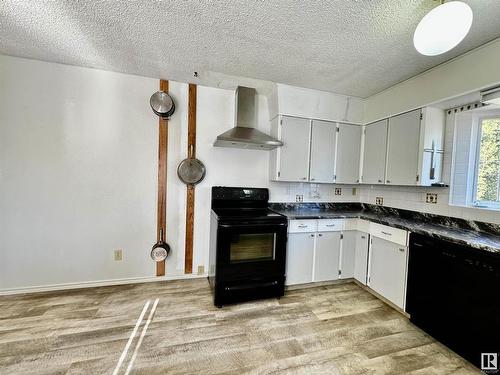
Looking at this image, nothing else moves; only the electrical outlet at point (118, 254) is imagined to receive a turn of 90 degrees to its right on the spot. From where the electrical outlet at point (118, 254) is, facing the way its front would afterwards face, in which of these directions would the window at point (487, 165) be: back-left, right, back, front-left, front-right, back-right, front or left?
back-left

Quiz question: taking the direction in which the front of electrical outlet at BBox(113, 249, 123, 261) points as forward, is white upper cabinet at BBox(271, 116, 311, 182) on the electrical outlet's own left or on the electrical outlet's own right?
on the electrical outlet's own left

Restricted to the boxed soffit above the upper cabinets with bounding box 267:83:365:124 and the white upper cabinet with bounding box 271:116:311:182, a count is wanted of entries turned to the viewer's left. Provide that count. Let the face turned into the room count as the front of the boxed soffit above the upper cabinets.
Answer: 0

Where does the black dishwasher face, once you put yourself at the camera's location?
facing the viewer and to the left of the viewer

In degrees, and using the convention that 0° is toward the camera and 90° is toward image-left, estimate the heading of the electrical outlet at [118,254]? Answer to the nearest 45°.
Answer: approximately 0°

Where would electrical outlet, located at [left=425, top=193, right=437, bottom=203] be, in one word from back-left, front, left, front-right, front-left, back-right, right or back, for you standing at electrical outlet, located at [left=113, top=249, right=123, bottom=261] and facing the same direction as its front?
front-left

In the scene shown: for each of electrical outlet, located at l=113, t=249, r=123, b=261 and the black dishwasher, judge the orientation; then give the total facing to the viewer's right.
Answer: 0

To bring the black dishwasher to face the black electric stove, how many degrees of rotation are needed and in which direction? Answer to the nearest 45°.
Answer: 0° — it already faces it

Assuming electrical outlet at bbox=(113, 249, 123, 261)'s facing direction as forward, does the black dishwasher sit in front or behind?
in front
